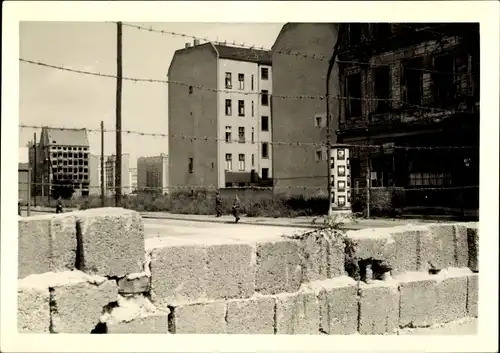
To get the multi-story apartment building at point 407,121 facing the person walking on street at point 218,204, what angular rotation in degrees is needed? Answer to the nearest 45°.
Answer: approximately 90° to its right

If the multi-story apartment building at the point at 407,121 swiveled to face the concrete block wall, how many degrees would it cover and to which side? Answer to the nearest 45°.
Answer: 0° — it already faces it

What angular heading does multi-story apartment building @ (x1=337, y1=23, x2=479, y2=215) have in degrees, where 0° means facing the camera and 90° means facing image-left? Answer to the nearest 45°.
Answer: approximately 45°
